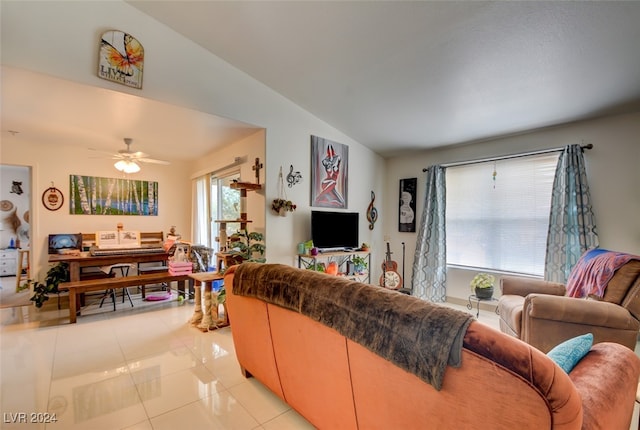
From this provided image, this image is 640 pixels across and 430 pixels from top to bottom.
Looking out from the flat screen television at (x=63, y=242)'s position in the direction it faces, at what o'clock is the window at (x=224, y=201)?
The window is roughly at 10 o'clock from the flat screen television.

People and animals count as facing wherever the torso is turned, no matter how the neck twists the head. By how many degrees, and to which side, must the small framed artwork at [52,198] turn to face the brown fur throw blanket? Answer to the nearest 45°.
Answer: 0° — it already faces it

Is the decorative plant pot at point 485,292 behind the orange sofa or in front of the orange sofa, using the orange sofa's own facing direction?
in front

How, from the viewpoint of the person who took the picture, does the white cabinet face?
facing the viewer

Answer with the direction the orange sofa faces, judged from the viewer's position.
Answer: facing away from the viewer and to the right of the viewer

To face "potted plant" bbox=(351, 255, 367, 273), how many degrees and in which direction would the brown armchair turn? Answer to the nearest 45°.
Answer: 0° — it already faces it

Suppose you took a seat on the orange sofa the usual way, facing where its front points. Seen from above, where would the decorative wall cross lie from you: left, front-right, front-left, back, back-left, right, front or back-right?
left

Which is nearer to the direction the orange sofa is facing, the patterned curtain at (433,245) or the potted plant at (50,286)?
the patterned curtain

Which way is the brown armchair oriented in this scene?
to the viewer's left

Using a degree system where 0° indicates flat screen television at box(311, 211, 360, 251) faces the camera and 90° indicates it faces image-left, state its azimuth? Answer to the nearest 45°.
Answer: approximately 315°

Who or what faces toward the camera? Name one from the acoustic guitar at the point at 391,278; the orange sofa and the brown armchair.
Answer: the acoustic guitar

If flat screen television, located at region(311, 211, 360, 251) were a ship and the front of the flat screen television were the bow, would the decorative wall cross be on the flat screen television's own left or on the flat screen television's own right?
on the flat screen television's own right

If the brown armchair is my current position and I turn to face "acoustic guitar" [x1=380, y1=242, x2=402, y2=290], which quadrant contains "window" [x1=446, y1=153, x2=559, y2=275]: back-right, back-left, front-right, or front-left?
front-right

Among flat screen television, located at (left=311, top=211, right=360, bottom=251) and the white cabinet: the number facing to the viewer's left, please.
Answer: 0

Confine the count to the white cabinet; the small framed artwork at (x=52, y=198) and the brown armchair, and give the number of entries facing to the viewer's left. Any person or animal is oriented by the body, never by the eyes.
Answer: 1

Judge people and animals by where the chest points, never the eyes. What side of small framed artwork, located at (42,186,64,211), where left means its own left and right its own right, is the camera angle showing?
front

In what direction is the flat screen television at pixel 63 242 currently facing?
toward the camera
